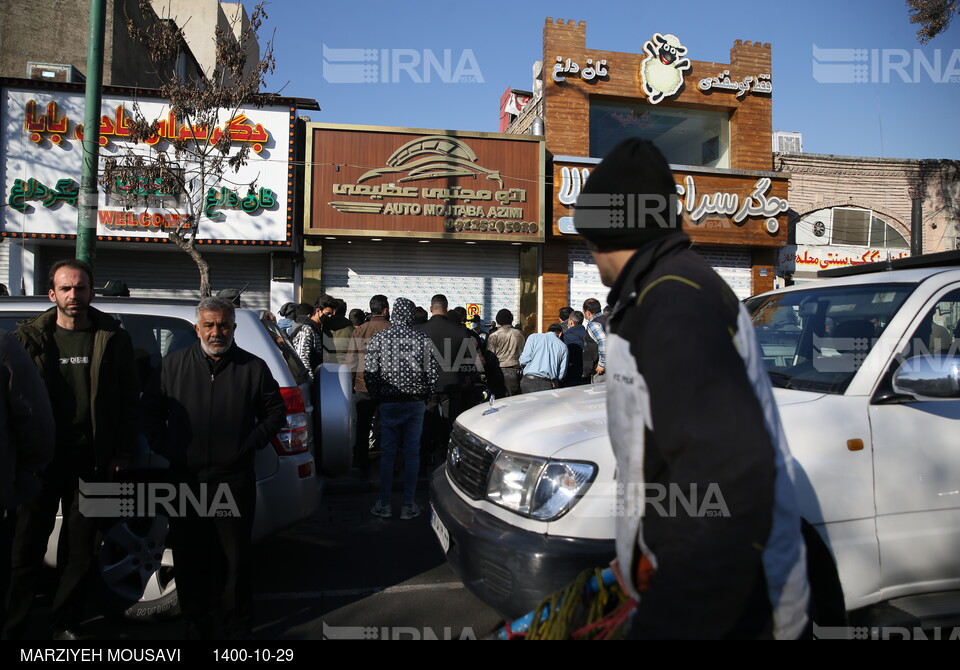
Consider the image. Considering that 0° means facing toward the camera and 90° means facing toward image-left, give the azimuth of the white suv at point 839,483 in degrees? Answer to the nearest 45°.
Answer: approximately 45°

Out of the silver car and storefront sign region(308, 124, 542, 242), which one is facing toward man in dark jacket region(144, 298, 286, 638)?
the storefront sign

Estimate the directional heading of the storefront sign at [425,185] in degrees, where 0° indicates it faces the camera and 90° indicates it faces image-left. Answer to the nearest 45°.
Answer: approximately 0°

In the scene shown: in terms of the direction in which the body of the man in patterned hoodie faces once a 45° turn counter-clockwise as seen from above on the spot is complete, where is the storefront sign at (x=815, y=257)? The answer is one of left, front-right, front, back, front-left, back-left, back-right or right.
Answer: right

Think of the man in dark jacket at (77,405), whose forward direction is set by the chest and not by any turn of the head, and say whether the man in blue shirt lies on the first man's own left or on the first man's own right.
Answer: on the first man's own left

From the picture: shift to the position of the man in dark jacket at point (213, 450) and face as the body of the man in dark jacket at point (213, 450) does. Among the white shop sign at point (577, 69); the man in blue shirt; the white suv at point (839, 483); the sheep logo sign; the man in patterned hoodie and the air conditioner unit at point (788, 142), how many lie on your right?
0

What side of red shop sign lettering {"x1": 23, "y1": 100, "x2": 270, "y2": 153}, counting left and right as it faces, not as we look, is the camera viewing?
front

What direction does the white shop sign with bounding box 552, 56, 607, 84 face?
toward the camera

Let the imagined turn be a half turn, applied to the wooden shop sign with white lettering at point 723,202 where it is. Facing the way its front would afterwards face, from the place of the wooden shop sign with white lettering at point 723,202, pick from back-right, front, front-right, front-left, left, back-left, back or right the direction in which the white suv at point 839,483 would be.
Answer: back

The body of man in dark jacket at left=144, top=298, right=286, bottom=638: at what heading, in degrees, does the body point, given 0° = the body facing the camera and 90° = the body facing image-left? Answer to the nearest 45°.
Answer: approximately 0°

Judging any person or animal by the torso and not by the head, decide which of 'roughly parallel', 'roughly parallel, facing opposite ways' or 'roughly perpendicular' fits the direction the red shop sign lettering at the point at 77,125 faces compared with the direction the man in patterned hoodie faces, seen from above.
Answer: roughly parallel, facing opposite ways

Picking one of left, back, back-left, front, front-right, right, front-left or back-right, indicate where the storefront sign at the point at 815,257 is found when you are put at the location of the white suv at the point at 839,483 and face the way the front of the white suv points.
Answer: back-right

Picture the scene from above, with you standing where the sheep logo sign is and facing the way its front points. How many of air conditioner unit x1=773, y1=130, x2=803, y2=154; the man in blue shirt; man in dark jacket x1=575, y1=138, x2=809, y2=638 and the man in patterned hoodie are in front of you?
3

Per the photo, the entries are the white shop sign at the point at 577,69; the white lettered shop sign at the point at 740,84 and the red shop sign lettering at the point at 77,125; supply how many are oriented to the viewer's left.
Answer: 0

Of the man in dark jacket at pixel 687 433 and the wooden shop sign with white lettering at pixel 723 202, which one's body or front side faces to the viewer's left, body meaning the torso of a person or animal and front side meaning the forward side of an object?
the man in dark jacket

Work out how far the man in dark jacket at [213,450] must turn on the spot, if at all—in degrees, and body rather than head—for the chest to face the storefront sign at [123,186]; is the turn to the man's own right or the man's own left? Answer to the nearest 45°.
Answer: approximately 180°

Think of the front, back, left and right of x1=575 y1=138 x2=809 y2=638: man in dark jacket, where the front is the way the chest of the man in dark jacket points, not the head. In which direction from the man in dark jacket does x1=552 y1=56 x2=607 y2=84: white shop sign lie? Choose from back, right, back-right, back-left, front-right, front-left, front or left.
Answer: right

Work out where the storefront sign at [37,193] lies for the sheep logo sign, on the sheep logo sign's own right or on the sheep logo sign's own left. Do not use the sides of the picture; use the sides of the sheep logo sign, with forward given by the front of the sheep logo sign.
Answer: on the sheep logo sign's own right

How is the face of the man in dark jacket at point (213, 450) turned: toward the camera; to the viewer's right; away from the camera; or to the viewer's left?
toward the camera

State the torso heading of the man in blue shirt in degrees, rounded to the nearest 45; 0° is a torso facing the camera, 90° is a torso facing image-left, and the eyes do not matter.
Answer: approximately 180°

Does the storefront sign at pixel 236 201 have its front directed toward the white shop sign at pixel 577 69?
no

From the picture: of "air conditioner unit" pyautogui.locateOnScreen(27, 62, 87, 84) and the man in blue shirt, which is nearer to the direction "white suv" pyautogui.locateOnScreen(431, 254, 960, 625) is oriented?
the air conditioner unit

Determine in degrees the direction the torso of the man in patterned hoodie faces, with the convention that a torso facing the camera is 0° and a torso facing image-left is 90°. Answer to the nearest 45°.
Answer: approximately 180°
